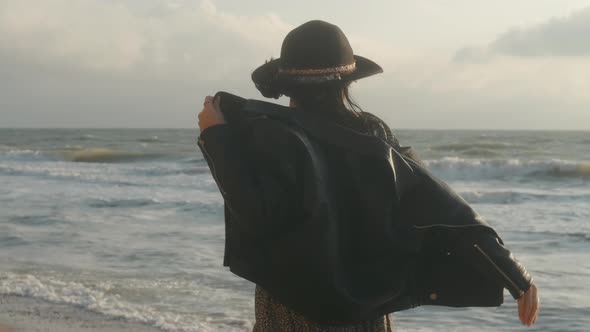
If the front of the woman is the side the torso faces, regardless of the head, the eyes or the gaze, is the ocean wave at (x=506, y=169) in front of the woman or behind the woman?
in front

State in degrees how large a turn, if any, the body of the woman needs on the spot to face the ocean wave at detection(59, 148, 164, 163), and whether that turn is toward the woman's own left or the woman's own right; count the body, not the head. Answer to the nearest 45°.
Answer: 0° — they already face it

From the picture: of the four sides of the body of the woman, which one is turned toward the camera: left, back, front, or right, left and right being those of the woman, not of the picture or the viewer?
back

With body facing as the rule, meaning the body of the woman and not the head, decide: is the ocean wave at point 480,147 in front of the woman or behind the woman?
in front

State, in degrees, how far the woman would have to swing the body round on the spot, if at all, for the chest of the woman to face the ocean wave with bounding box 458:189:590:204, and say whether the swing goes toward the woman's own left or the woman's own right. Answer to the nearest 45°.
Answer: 0° — they already face it

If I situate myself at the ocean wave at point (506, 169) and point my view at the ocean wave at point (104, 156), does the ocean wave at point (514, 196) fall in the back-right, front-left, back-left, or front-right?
back-left

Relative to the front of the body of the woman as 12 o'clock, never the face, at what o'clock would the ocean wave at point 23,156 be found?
The ocean wave is roughly at 11 o'clock from the woman.

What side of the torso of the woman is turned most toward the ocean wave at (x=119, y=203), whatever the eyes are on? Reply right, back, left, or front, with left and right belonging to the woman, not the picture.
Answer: front
